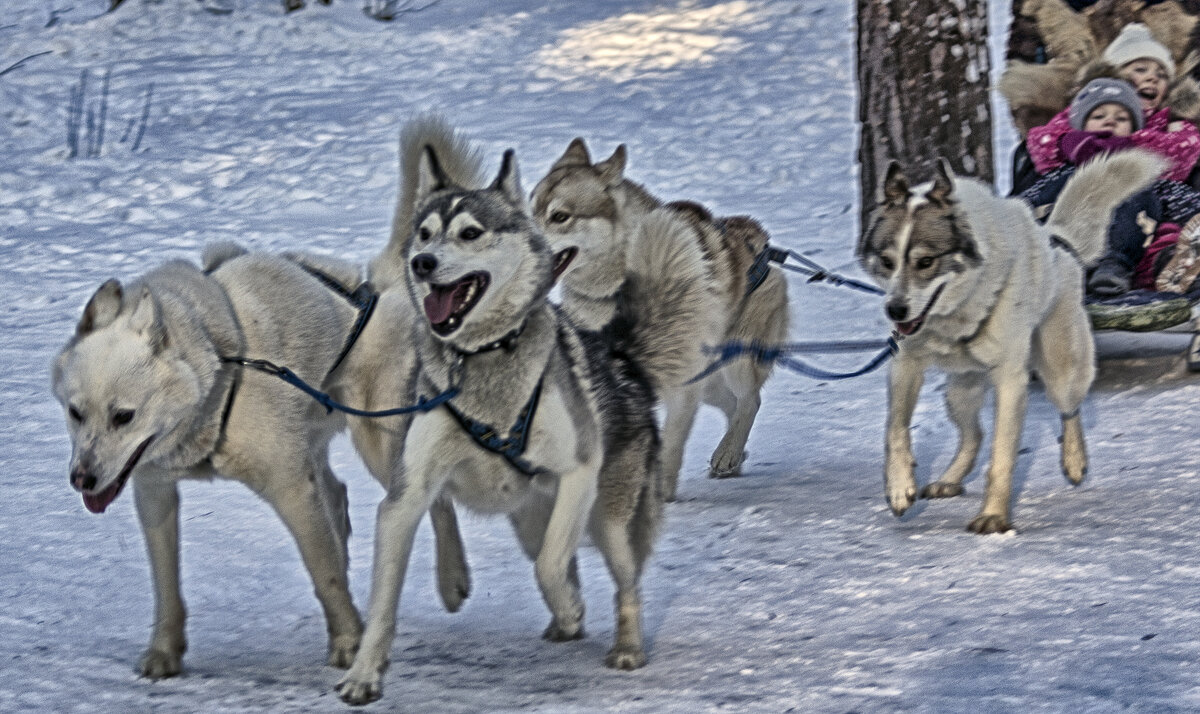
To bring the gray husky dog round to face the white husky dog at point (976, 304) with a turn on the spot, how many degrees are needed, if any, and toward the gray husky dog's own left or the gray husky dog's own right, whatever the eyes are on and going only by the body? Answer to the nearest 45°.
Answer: approximately 90° to the gray husky dog's own left

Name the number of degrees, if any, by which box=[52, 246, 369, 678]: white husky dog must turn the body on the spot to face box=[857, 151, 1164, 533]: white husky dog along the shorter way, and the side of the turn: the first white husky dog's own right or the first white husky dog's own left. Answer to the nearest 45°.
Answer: approximately 135° to the first white husky dog's own left

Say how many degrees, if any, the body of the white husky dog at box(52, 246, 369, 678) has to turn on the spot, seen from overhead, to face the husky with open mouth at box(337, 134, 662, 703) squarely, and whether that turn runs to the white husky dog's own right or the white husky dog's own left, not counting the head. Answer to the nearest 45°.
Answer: approximately 135° to the white husky dog's own left

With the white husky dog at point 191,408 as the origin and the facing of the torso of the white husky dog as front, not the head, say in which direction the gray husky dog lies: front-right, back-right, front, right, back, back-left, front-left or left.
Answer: back

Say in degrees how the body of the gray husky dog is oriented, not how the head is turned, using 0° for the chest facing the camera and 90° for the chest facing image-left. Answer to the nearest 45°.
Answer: approximately 45°

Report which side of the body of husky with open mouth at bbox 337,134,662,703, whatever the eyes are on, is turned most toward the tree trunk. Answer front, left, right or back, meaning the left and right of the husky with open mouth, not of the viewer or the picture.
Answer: back

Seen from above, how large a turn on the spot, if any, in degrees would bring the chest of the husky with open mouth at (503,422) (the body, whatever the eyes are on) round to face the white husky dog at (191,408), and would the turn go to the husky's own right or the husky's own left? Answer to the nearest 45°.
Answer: approximately 45° to the husky's own right

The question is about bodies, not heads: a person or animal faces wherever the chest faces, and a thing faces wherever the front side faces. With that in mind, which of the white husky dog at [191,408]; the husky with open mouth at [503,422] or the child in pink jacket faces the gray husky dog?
the child in pink jacket

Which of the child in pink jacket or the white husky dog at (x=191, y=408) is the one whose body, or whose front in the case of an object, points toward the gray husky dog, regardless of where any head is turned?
the child in pink jacket

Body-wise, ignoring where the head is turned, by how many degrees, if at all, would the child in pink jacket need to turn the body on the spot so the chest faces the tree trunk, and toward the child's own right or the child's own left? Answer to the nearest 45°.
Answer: approximately 90° to the child's own right

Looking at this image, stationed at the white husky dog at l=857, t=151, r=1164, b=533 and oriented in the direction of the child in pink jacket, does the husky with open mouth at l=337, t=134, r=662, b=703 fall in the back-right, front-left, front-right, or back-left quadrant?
back-left

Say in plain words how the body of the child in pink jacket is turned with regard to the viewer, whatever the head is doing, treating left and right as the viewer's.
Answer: facing the viewer and to the left of the viewer

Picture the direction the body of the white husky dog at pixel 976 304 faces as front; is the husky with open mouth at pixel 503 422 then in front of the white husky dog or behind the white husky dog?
in front
